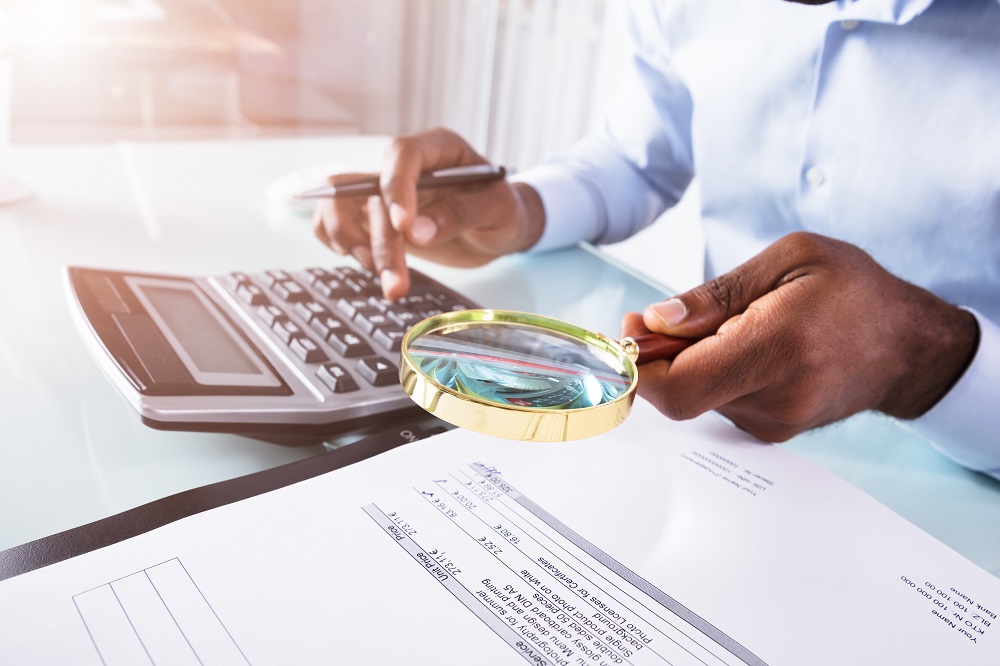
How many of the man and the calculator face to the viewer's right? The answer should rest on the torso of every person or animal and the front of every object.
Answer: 1

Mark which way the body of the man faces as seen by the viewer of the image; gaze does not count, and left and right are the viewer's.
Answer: facing the viewer and to the left of the viewer

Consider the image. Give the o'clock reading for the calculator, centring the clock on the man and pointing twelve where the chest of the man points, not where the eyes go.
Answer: The calculator is roughly at 12 o'clock from the man.

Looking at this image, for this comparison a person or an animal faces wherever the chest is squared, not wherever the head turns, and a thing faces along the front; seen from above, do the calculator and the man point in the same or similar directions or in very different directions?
very different directions

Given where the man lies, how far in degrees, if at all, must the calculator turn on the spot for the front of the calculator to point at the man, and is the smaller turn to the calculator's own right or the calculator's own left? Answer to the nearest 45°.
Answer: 0° — it already faces them

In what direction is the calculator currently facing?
to the viewer's right
